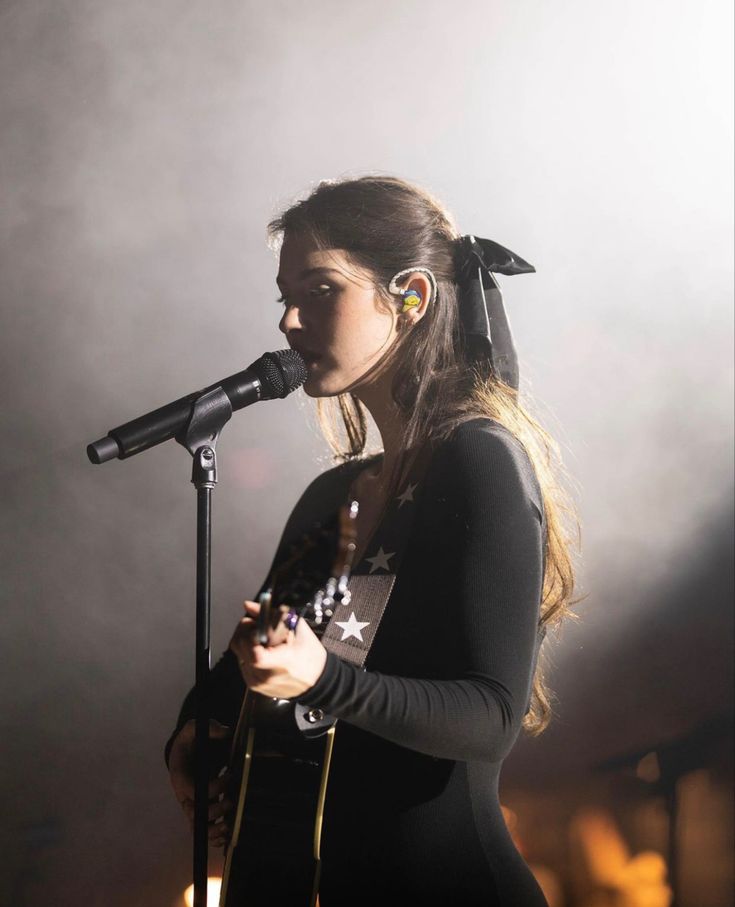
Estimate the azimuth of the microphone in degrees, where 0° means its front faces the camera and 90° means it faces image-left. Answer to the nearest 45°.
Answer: approximately 270°

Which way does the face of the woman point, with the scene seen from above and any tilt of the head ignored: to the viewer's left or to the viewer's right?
to the viewer's left
